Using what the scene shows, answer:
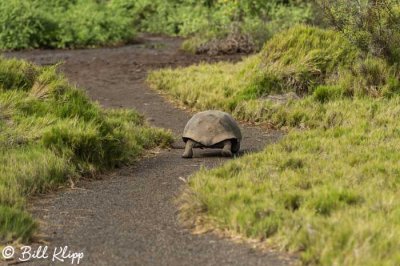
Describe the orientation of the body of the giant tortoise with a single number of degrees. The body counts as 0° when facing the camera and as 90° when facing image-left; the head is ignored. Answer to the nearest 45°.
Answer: approximately 180°
